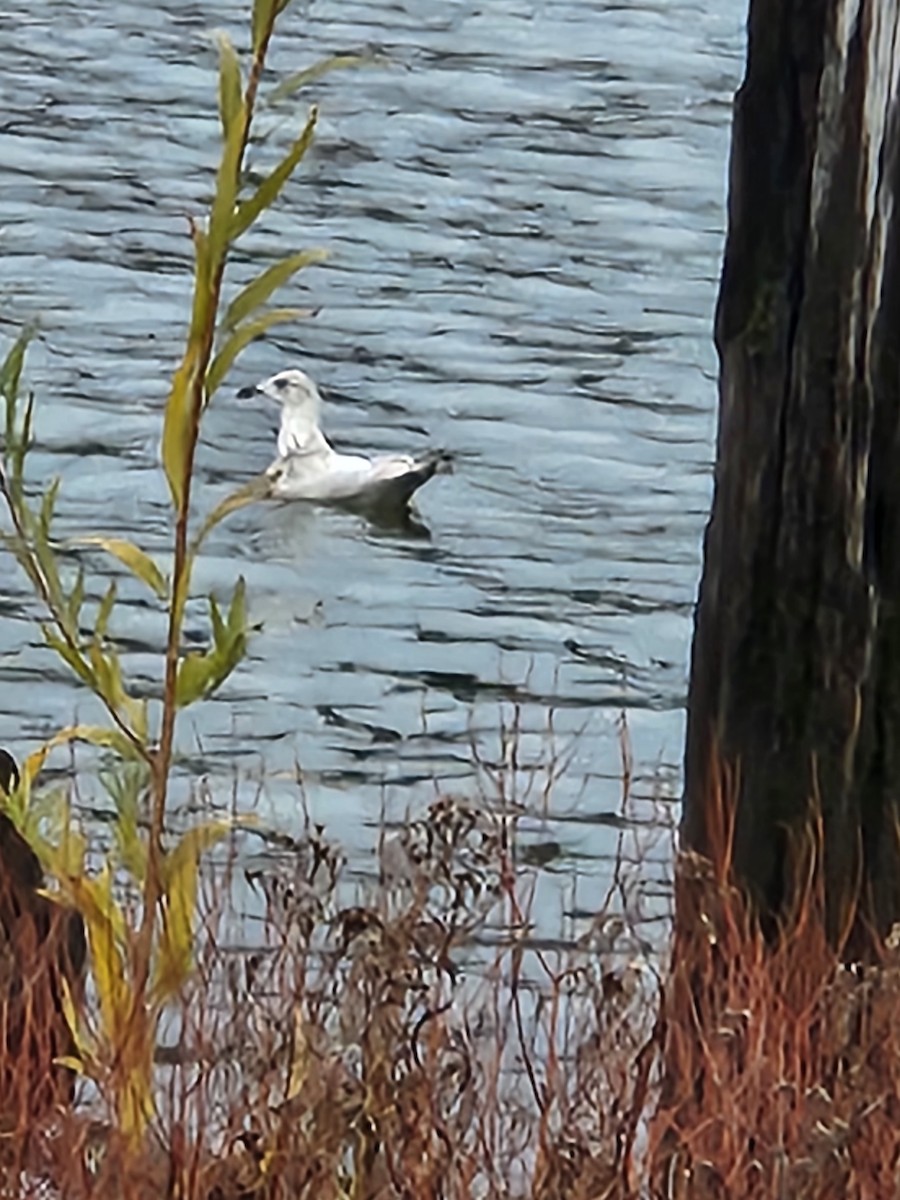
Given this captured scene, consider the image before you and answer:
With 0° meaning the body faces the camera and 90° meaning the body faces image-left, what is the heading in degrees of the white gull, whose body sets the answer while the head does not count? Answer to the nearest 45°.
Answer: approximately 90°

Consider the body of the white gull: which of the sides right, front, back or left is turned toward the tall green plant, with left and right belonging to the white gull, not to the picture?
left

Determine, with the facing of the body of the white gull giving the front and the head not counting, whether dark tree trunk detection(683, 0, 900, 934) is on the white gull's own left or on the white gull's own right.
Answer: on the white gull's own left

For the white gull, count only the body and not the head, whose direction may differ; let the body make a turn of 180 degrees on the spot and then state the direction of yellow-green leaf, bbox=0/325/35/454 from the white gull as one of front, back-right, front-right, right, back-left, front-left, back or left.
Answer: right
